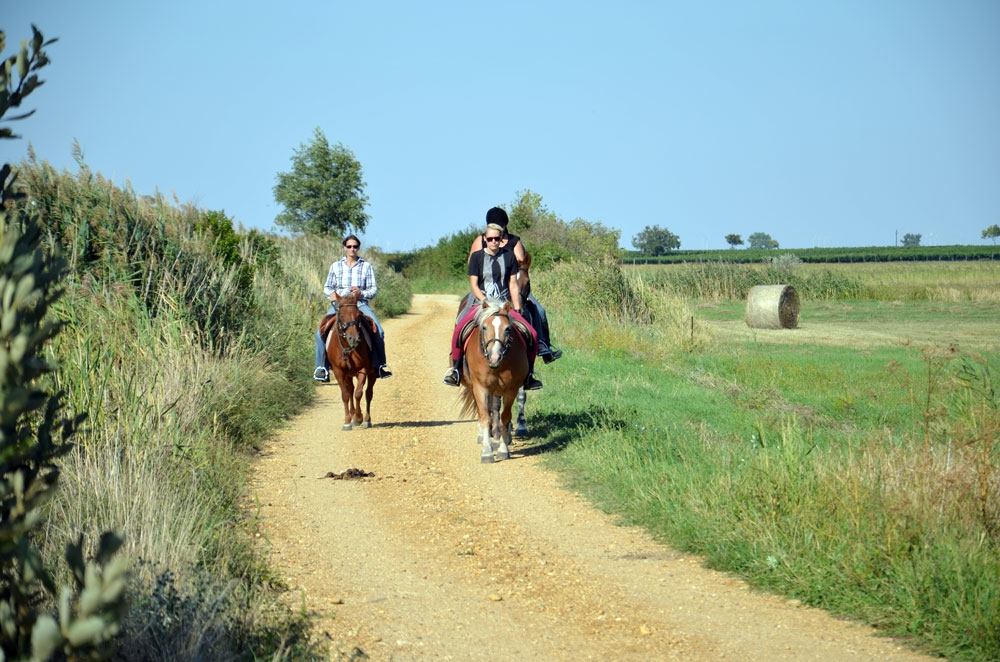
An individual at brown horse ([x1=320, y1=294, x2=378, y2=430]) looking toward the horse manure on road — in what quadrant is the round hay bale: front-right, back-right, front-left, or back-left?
back-left

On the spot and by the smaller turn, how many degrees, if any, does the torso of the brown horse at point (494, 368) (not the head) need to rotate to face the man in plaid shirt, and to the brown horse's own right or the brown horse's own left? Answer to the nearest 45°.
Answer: approximately 135° to the brown horse's own right

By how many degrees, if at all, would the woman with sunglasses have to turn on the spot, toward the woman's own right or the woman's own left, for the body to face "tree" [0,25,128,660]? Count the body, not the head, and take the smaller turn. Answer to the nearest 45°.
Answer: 0° — they already face it

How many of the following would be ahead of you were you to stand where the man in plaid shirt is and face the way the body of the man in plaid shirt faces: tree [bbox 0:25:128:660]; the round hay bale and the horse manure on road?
2

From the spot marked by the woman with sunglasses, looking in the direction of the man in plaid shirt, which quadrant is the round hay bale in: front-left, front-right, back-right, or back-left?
front-right

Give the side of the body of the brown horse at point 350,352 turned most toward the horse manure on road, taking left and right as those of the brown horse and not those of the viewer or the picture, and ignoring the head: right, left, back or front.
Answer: front

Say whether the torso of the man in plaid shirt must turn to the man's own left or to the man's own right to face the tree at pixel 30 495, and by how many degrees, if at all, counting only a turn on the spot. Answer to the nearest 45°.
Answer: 0° — they already face it

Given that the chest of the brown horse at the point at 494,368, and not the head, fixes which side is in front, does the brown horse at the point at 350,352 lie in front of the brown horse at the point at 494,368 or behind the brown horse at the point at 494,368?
behind

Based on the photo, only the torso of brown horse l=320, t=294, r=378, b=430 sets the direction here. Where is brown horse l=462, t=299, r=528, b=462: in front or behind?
in front

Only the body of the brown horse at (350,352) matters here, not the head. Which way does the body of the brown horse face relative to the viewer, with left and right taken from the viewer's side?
facing the viewer

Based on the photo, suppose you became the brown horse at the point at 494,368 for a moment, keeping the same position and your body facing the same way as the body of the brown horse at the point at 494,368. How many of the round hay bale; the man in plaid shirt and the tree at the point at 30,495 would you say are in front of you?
1

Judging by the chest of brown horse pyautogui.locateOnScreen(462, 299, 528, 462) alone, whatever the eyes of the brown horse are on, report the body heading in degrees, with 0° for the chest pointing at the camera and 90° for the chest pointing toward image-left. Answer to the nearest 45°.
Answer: approximately 0°
